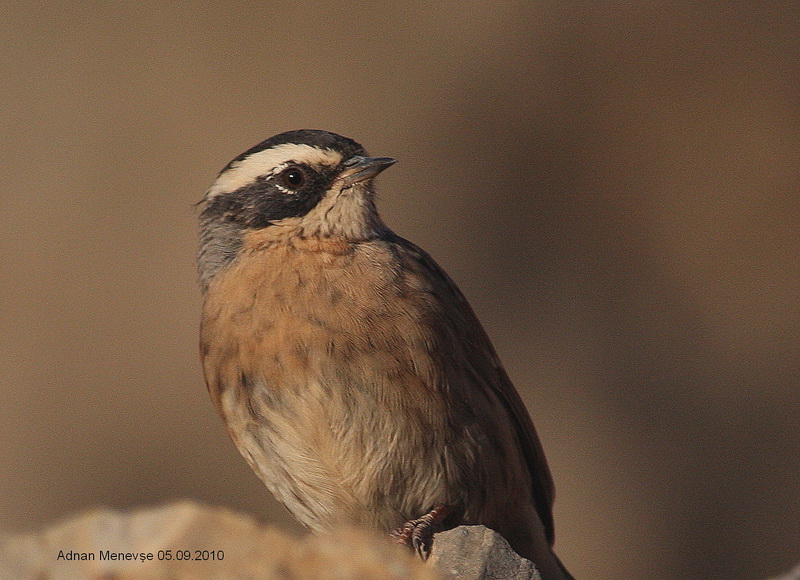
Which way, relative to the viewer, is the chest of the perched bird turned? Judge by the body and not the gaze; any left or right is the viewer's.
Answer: facing the viewer and to the left of the viewer
